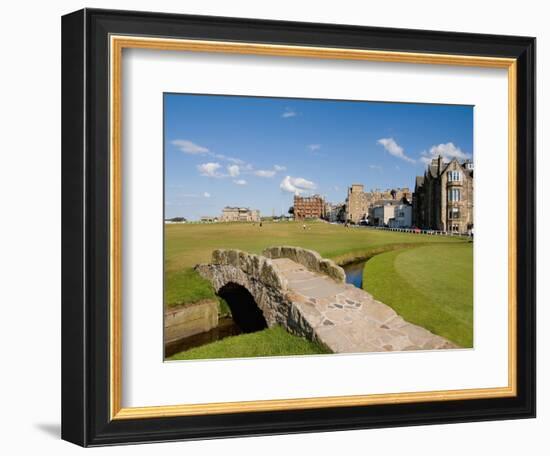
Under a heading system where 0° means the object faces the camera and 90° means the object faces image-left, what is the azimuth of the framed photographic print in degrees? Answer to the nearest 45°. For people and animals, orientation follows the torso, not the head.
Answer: approximately 315°
